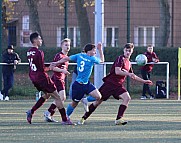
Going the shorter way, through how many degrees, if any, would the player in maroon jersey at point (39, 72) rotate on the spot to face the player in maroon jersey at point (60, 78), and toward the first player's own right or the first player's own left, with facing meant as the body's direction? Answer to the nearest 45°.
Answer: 0° — they already face them

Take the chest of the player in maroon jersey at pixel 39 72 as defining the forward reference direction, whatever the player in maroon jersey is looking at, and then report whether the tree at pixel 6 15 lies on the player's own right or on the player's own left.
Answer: on the player's own left

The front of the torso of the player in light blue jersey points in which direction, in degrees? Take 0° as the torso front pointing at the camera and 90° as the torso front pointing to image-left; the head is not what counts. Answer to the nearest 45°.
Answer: approximately 225°

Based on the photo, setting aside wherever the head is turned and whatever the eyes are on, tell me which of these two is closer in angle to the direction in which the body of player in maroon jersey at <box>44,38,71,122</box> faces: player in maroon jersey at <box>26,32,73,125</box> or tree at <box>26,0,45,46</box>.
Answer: the player in maroon jersey

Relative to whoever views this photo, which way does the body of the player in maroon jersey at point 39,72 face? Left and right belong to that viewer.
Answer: facing away from the viewer and to the right of the viewer

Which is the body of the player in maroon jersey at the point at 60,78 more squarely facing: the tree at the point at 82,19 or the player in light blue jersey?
the player in light blue jersey
